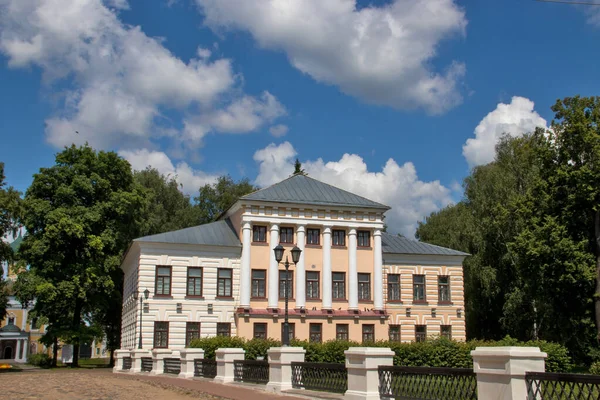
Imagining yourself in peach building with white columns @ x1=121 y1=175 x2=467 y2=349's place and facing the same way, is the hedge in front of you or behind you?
in front

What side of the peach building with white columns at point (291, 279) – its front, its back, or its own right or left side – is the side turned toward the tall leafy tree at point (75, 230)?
right

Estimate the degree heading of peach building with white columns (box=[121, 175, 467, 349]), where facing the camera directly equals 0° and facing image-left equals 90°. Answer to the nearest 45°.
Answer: approximately 0°

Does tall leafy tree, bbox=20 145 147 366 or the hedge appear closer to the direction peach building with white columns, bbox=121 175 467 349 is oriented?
the hedge
